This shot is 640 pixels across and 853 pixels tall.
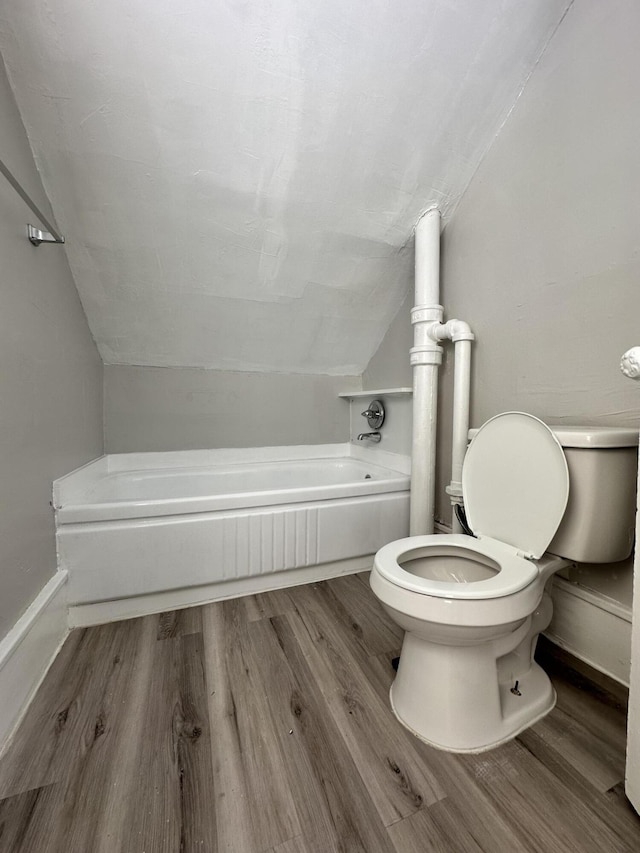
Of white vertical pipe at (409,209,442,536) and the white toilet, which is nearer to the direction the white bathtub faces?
the white toilet

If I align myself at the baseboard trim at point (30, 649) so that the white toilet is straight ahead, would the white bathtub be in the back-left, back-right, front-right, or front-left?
front-left

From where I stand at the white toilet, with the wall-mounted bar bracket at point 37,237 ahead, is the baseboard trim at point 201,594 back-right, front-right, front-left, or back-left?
front-right

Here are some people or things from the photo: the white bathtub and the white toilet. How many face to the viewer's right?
0

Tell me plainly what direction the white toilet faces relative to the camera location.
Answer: facing the viewer and to the left of the viewer

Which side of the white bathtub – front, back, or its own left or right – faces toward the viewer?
front
